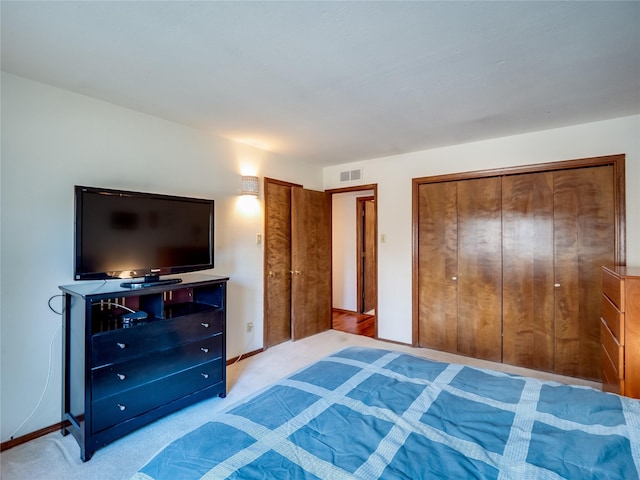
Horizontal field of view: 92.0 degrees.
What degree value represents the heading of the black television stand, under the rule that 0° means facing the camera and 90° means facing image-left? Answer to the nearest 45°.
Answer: approximately 315°

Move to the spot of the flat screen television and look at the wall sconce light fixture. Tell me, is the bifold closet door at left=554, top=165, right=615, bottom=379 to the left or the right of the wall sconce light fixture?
right

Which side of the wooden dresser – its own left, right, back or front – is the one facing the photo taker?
left

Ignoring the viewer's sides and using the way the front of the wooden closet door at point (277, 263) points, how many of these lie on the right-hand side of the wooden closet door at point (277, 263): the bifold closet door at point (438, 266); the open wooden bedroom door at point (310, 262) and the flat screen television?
1

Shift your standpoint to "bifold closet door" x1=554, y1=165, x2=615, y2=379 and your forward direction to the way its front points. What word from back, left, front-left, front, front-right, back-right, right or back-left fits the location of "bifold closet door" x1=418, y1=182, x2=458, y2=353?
right

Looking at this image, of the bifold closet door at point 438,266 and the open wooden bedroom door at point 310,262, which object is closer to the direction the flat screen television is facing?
the bifold closet door

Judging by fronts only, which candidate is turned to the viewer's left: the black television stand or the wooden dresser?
the wooden dresser

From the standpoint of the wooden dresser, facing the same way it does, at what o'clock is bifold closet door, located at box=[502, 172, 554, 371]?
The bifold closet door is roughly at 2 o'clock from the wooden dresser.

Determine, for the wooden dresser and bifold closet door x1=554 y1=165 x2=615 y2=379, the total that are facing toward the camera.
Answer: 1

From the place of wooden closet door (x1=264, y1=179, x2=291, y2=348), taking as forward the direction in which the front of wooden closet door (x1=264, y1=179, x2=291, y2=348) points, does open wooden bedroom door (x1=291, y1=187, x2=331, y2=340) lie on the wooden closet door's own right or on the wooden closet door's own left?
on the wooden closet door's own left

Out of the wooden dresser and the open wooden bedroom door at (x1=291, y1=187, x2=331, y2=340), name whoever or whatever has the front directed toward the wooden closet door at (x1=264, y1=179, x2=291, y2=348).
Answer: the wooden dresser

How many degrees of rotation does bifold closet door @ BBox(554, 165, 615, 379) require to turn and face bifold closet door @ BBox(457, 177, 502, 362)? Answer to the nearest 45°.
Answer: approximately 90° to its right

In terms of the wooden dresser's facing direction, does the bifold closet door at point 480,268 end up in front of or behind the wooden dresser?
in front

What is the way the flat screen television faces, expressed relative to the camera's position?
facing the viewer and to the right of the viewer

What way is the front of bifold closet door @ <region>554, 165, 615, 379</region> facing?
toward the camera

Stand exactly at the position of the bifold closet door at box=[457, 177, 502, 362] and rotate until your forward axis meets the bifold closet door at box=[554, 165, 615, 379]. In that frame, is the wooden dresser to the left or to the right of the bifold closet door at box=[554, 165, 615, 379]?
right

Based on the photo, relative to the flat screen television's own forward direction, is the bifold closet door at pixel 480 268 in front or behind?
in front
